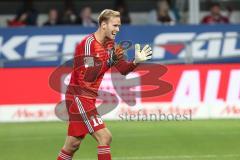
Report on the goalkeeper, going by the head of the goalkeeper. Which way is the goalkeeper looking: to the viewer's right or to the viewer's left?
to the viewer's right

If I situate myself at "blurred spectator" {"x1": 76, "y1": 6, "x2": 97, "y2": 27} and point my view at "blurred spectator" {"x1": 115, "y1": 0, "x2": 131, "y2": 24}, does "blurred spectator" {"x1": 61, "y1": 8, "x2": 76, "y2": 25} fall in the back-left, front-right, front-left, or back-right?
back-left

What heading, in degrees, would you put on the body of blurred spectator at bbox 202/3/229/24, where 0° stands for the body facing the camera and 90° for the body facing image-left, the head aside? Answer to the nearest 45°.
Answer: approximately 0°

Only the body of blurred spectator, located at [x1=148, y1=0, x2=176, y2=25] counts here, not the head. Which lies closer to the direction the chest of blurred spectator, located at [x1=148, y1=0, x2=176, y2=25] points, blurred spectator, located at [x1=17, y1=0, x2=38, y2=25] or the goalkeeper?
the goalkeeper

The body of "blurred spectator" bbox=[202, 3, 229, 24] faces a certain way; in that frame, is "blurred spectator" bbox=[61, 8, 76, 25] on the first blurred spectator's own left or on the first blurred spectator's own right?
on the first blurred spectator's own right

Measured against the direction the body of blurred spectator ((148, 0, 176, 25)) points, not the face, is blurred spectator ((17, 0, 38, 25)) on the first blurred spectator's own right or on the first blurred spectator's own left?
on the first blurred spectator's own right

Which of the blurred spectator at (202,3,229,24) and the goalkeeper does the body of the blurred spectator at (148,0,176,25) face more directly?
the goalkeeper

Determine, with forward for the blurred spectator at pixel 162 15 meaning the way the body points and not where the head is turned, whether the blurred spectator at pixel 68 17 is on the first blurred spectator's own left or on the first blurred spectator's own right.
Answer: on the first blurred spectator's own right

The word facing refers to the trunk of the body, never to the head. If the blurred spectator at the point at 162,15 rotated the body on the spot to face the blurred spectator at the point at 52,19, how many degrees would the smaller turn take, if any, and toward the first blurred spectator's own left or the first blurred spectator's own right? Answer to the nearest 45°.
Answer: approximately 90° to the first blurred spectator's own right

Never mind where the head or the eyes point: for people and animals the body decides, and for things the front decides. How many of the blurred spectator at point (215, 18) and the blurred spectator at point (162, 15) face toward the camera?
2

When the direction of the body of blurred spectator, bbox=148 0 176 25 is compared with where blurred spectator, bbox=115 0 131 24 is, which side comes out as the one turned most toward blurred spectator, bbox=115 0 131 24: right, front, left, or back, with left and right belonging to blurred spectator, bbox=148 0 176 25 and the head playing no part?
right
